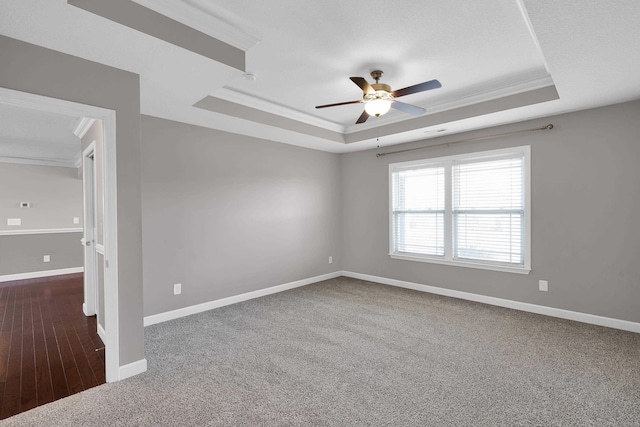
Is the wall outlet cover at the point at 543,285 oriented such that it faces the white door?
no

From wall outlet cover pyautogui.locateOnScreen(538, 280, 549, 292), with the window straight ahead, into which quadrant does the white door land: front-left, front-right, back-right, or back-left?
front-left

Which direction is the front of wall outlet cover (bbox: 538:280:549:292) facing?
toward the camera

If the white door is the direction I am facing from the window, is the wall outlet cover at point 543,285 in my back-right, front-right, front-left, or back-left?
back-left

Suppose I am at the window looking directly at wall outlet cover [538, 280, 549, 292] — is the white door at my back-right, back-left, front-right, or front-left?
back-right
